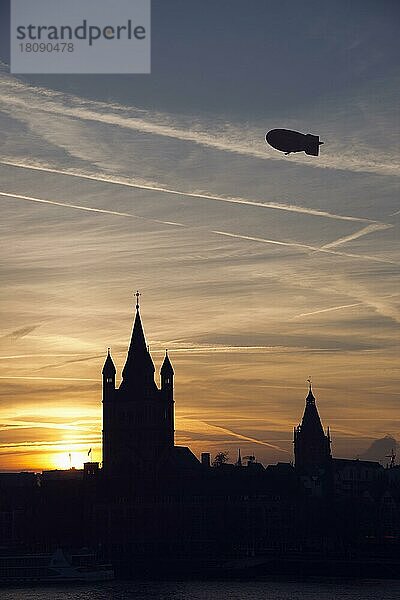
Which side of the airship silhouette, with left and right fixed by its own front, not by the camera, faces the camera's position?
left
